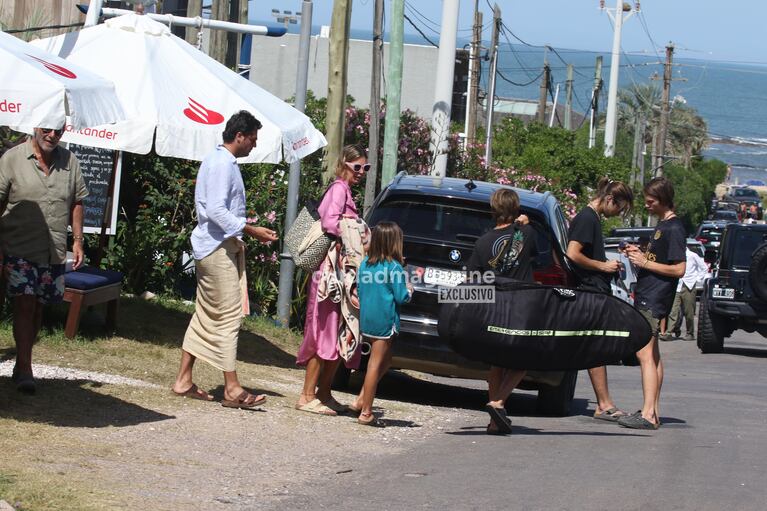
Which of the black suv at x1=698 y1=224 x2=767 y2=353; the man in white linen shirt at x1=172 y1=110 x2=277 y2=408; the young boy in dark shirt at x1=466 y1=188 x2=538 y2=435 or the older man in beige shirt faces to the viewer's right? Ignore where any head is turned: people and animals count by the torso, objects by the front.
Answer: the man in white linen shirt

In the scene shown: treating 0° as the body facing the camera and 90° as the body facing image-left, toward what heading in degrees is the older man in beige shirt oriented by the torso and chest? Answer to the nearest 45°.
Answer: approximately 0°

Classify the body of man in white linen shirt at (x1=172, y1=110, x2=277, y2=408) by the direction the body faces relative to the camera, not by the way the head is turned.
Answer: to the viewer's right

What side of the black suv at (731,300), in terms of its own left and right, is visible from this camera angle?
back

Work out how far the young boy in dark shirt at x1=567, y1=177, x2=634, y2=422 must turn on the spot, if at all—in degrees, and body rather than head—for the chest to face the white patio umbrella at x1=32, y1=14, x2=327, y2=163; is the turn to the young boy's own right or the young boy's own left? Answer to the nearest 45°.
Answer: approximately 180°

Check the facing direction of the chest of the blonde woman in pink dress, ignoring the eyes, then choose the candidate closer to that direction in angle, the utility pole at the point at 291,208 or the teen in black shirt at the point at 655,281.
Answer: the teen in black shirt

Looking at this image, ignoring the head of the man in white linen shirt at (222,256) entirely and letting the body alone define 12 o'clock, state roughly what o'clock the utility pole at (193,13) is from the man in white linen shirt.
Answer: The utility pole is roughly at 9 o'clock from the man in white linen shirt.

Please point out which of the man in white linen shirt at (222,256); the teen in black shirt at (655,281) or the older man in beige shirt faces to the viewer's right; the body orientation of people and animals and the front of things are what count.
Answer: the man in white linen shirt

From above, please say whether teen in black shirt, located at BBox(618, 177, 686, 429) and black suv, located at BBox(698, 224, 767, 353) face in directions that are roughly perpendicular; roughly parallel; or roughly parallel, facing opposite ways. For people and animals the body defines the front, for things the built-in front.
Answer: roughly perpendicular

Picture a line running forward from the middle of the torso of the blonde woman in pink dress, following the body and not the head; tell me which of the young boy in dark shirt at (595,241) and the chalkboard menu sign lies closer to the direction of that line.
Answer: the young boy in dark shirt

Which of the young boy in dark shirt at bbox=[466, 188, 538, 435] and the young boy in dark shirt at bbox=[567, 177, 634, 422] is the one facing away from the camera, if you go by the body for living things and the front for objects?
the young boy in dark shirt at bbox=[466, 188, 538, 435]

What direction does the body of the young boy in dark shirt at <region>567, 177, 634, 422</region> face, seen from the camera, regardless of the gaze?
to the viewer's right

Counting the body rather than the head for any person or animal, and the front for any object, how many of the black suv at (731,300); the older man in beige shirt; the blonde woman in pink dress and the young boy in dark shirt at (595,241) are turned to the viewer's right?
2

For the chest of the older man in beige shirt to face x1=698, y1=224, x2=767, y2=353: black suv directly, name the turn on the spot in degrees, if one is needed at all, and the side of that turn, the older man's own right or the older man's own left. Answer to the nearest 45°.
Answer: approximately 135° to the older man's own left
